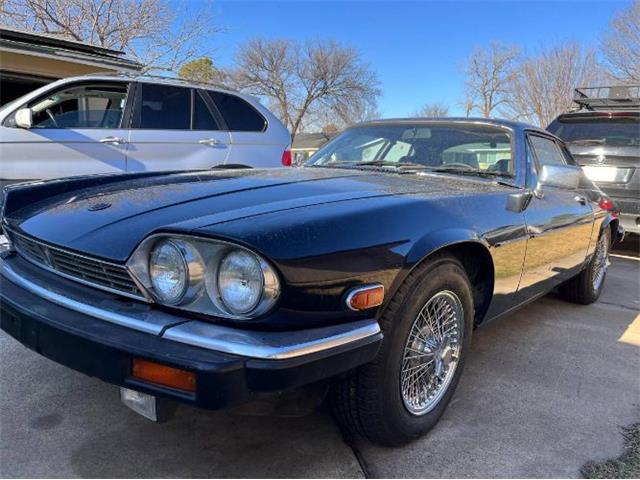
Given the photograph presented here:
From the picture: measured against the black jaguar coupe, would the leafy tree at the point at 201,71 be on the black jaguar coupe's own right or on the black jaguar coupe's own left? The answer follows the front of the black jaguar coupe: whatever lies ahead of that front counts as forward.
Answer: on the black jaguar coupe's own right

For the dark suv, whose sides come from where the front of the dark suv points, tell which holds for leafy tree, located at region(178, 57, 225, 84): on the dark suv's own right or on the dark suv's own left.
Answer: on the dark suv's own left

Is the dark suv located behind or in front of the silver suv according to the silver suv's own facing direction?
behind

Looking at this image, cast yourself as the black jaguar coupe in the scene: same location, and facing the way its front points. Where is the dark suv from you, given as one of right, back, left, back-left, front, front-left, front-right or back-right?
back

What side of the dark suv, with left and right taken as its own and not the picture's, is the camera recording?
back

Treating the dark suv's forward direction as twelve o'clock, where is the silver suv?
The silver suv is roughly at 8 o'clock from the dark suv.

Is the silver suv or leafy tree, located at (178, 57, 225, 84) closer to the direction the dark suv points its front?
the leafy tree

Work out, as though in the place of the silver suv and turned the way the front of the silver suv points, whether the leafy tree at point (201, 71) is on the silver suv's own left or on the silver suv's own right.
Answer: on the silver suv's own right

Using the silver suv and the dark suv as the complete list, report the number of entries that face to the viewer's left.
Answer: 1

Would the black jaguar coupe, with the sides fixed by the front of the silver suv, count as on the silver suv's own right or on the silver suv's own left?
on the silver suv's own left

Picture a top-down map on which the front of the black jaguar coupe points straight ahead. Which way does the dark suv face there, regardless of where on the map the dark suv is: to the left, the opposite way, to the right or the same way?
the opposite way

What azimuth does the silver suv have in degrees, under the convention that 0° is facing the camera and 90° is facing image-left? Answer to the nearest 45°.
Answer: approximately 90°

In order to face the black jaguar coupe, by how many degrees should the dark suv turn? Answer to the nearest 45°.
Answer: approximately 180°
